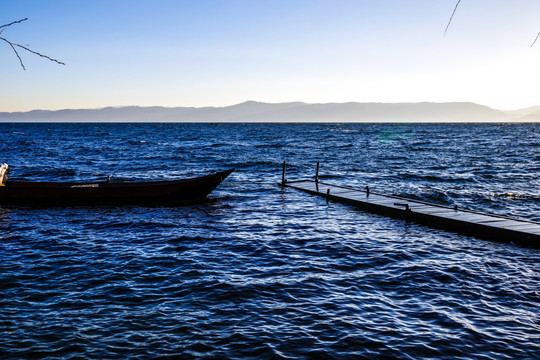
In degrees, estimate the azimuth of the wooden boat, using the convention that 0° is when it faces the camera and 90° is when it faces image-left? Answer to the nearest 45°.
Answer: approximately 270°

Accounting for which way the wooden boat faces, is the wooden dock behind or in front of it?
in front
